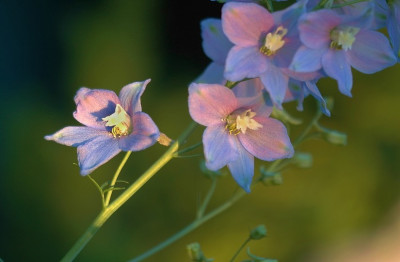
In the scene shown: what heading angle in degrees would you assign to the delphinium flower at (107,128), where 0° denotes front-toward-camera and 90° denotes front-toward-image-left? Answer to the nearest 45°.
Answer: approximately 45°

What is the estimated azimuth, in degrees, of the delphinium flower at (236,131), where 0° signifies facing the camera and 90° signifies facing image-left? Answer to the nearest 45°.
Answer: approximately 0°

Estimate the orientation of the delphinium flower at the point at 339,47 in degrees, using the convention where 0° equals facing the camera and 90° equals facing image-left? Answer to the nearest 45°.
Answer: approximately 0°

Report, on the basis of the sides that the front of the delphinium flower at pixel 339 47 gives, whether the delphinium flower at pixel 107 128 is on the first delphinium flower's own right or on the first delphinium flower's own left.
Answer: on the first delphinium flower's own right

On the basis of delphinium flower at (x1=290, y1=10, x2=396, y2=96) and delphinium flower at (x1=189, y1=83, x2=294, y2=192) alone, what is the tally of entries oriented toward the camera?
2
